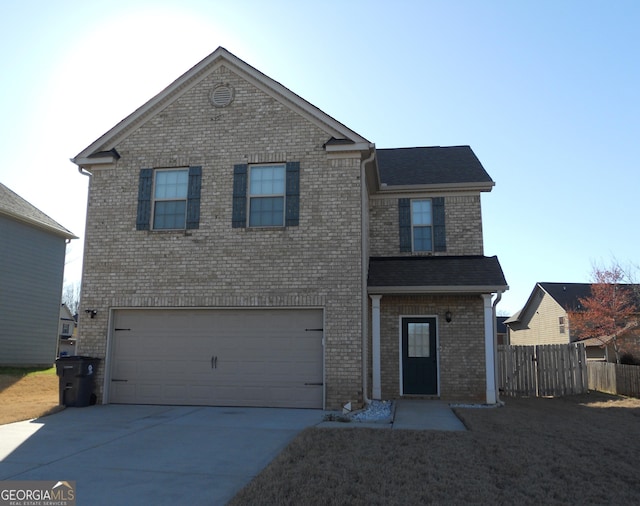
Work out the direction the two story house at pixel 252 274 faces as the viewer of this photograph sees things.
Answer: facing the viewer

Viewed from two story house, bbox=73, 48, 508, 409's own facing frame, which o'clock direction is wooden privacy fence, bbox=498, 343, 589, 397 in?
The wooden privacy fence is roughly at 8 o'clock from the two story house.

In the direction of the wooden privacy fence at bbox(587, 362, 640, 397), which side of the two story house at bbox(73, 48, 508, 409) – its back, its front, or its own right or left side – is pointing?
left

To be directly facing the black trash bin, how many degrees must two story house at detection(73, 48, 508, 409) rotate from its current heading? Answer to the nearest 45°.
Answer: approximately 90° to its right

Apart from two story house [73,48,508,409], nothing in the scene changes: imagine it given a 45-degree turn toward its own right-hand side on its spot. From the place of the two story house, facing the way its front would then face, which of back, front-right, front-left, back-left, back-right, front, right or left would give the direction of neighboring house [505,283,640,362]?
back

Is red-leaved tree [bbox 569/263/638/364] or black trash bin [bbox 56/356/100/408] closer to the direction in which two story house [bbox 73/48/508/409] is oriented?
the black trash bin

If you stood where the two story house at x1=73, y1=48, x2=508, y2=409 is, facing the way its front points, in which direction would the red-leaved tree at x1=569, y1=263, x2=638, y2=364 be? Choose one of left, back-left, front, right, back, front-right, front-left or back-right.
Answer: back-left

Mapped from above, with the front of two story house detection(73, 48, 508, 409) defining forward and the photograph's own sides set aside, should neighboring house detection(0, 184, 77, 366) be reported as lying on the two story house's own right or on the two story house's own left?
on the two story house's own right
